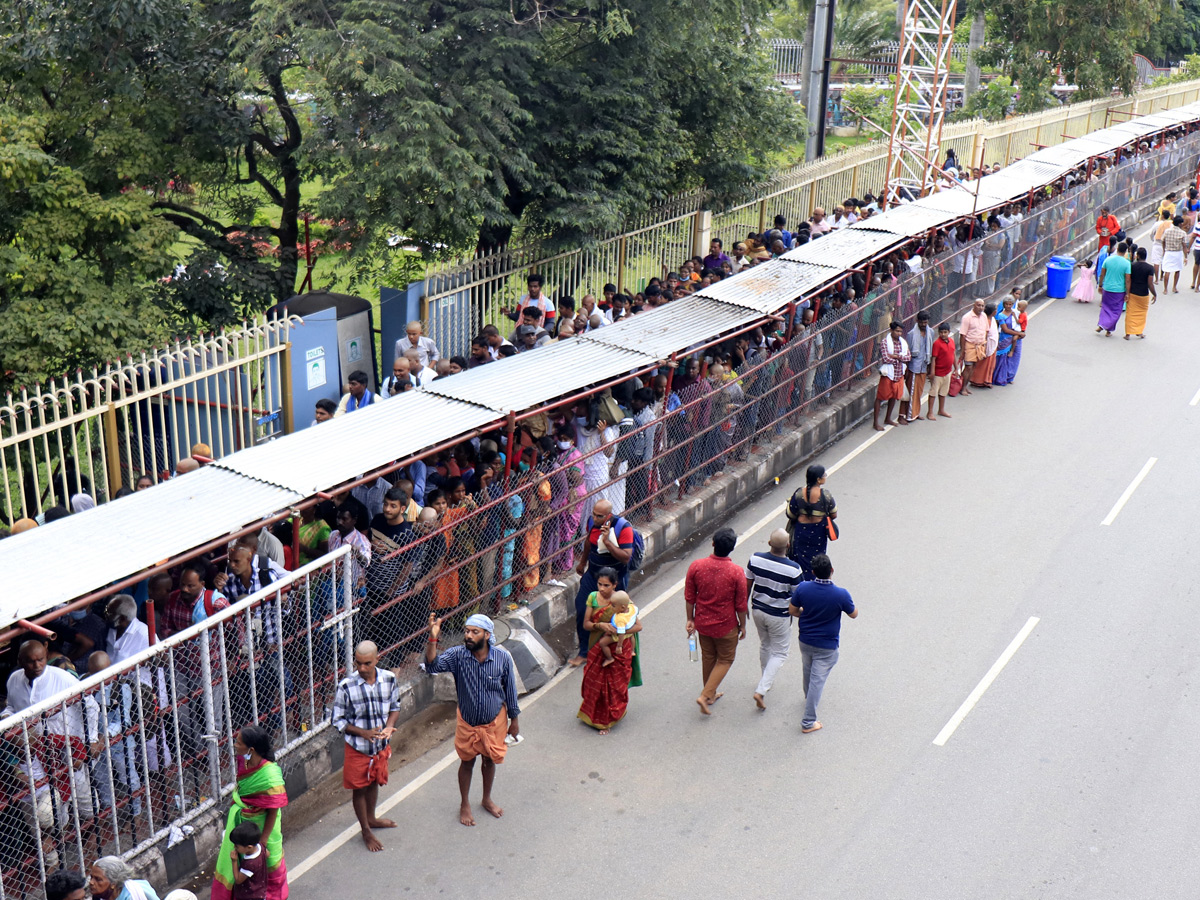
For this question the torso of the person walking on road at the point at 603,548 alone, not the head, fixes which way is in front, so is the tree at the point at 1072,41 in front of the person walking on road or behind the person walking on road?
behind

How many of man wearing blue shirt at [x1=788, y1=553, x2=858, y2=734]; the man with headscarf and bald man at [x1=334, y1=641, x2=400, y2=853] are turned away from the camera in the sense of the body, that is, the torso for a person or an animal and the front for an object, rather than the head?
1

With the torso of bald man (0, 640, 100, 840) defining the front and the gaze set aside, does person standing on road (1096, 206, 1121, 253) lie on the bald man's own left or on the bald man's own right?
on the bald man's own left

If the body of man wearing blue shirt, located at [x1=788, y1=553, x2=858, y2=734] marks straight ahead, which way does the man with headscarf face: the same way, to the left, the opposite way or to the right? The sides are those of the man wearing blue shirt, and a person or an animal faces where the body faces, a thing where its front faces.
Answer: the opposite way

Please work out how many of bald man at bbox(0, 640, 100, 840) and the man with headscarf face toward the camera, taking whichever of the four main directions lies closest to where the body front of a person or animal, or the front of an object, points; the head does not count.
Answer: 2

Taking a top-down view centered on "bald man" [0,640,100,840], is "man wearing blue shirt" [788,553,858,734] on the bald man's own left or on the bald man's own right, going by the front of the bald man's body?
on the bald man's own left

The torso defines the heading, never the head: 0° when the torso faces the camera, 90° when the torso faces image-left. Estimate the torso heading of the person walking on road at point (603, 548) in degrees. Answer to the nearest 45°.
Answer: approximately 45°

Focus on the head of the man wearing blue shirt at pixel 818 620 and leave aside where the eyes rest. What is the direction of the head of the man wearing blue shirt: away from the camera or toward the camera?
away from the camera

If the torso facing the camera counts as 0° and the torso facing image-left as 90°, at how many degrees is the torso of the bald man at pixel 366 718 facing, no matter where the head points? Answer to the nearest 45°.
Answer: approximately 315°

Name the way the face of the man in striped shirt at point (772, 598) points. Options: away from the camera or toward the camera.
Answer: away from the camera

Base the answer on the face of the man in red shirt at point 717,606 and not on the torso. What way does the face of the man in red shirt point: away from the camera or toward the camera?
away from the camera

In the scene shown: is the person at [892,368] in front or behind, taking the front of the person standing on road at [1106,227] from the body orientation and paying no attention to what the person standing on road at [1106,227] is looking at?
in front
